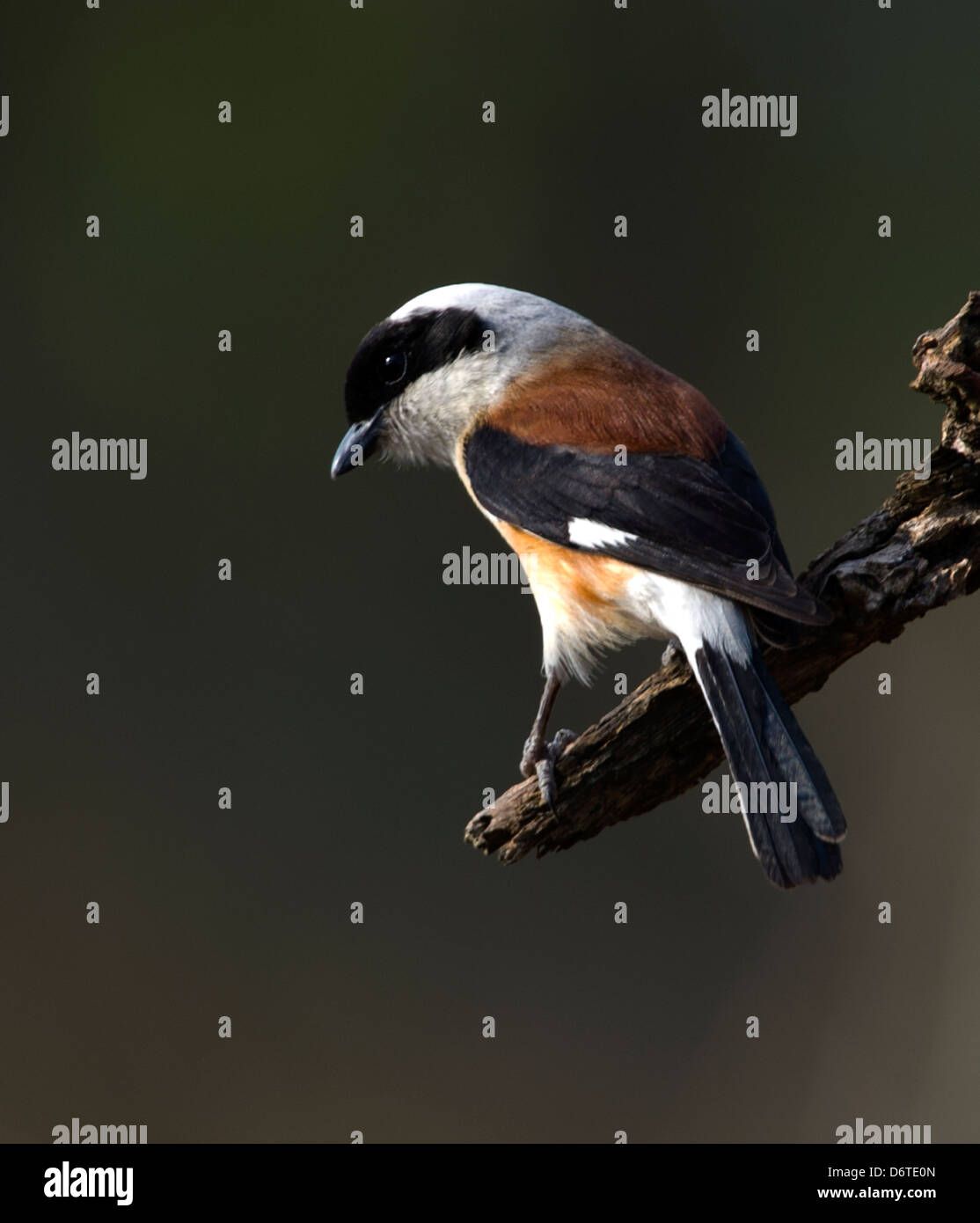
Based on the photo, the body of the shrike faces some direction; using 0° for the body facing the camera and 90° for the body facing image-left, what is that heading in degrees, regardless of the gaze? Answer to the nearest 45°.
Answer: approximately 90°
